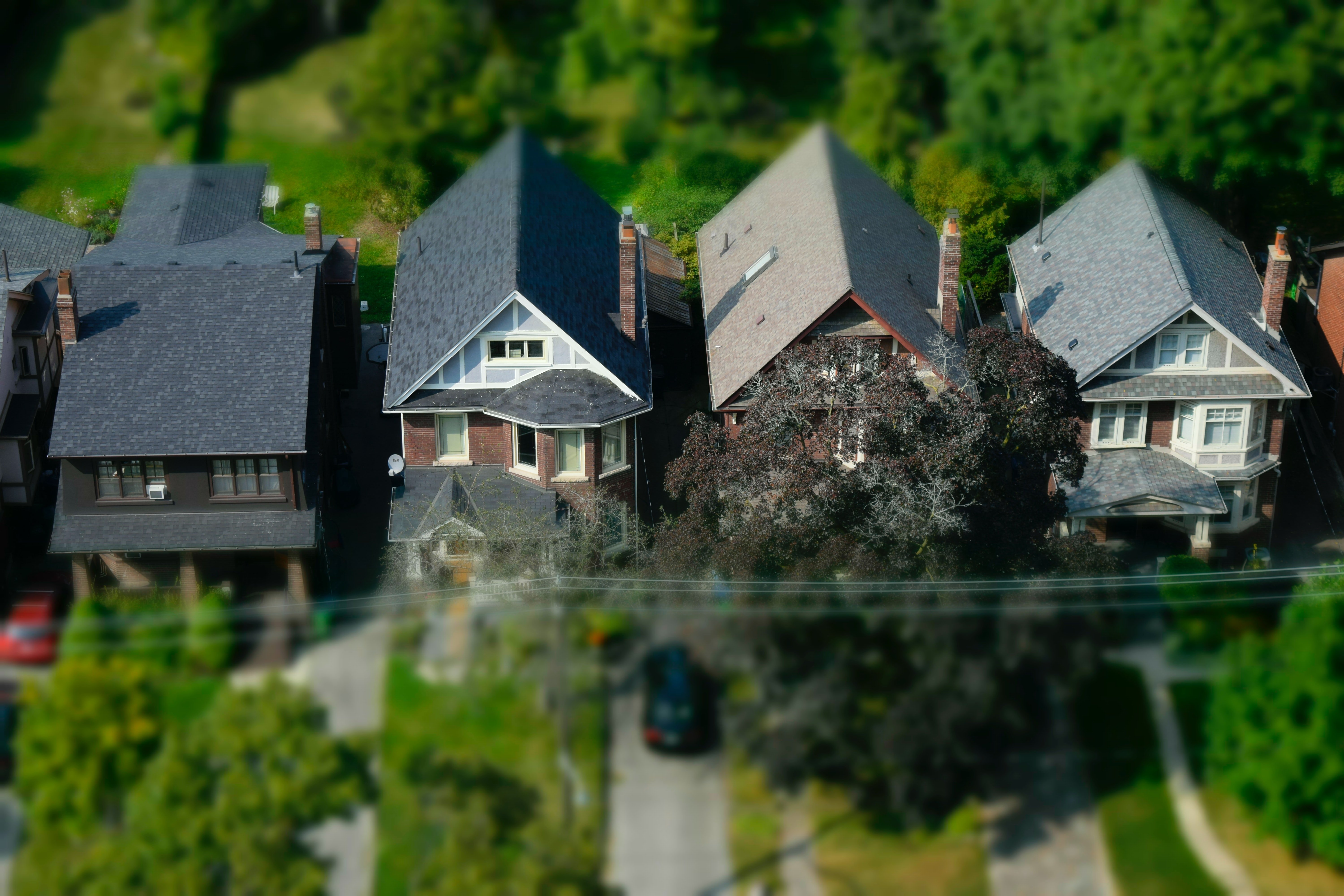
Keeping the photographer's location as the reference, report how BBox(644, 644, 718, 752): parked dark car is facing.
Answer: facing away from the viewer

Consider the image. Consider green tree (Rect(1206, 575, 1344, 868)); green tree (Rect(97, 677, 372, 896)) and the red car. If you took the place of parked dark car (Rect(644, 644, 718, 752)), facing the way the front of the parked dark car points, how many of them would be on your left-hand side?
2

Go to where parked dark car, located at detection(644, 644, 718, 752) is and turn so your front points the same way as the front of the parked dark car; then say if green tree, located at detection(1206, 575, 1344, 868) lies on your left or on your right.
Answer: on your right

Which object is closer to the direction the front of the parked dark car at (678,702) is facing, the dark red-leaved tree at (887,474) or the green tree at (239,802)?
the dark red-leaved tree

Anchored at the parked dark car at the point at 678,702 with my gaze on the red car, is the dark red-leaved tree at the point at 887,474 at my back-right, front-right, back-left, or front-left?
back-right

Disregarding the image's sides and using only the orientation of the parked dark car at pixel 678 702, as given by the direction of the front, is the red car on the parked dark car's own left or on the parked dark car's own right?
on the parked dark car's own left

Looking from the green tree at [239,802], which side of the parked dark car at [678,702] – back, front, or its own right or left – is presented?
left
